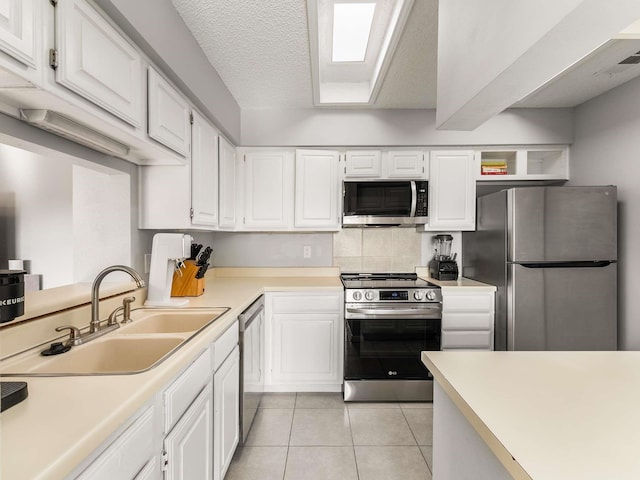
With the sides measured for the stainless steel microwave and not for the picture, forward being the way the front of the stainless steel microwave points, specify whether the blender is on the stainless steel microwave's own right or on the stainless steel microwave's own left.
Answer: on the stainless steel microwave's own left

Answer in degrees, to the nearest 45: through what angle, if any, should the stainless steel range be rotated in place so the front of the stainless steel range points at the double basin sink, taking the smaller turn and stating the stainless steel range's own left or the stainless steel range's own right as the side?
approximately 45° to the stainless steel range's own right

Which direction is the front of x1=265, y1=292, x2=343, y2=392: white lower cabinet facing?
toward the camera

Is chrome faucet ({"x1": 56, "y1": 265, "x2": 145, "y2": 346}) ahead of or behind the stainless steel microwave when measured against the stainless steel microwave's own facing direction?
ahead

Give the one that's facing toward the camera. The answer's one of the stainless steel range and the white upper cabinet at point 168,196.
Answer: the stainless steel range

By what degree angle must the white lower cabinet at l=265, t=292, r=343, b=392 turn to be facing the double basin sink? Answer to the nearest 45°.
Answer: approximately 45° to its right

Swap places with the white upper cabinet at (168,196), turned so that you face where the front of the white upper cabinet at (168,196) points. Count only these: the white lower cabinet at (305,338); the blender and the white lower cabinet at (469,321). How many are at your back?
0

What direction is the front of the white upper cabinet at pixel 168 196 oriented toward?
to the viewer's right

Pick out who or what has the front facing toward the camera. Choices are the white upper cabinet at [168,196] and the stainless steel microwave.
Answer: the stainless steel microwave

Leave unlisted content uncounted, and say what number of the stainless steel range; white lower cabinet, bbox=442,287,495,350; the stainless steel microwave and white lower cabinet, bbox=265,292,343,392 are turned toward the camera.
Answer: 4

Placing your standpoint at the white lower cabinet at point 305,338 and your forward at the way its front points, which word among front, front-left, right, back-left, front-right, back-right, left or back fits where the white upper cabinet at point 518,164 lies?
left

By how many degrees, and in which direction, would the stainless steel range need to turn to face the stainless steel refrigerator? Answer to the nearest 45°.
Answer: approximately 90° to its left

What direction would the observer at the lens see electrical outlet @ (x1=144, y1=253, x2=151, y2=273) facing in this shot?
facing the viewer and to the right of the viewer

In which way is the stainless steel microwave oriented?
toward the camera

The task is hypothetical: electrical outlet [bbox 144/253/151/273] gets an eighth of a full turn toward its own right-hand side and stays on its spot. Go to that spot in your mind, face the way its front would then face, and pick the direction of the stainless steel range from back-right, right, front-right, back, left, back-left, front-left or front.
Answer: left

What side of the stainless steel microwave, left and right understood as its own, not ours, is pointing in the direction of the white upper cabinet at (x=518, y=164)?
left
